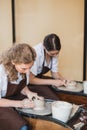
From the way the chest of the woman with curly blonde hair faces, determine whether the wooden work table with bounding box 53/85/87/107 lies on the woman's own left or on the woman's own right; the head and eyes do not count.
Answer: on the woman's own left

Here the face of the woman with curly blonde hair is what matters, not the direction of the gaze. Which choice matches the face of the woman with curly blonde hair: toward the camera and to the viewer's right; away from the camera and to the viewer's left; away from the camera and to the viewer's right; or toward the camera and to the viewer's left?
toward the camera and to the viewer's right

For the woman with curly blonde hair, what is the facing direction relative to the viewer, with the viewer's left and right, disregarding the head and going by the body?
facing the viewer and to the right of the viewer

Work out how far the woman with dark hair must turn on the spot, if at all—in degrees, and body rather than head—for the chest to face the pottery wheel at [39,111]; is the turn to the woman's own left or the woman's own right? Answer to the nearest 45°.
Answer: approximately 45° to the woman's own right

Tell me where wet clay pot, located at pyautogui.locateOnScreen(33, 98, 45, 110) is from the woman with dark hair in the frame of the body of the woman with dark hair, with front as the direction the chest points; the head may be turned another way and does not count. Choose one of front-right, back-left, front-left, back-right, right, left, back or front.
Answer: front-right

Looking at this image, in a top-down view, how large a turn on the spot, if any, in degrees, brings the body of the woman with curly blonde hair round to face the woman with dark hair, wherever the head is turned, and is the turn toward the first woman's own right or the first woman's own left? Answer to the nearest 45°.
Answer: approximately 90° to the first woman's own left

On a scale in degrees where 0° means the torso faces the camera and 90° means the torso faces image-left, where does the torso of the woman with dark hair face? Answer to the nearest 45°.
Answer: approximately 315°
